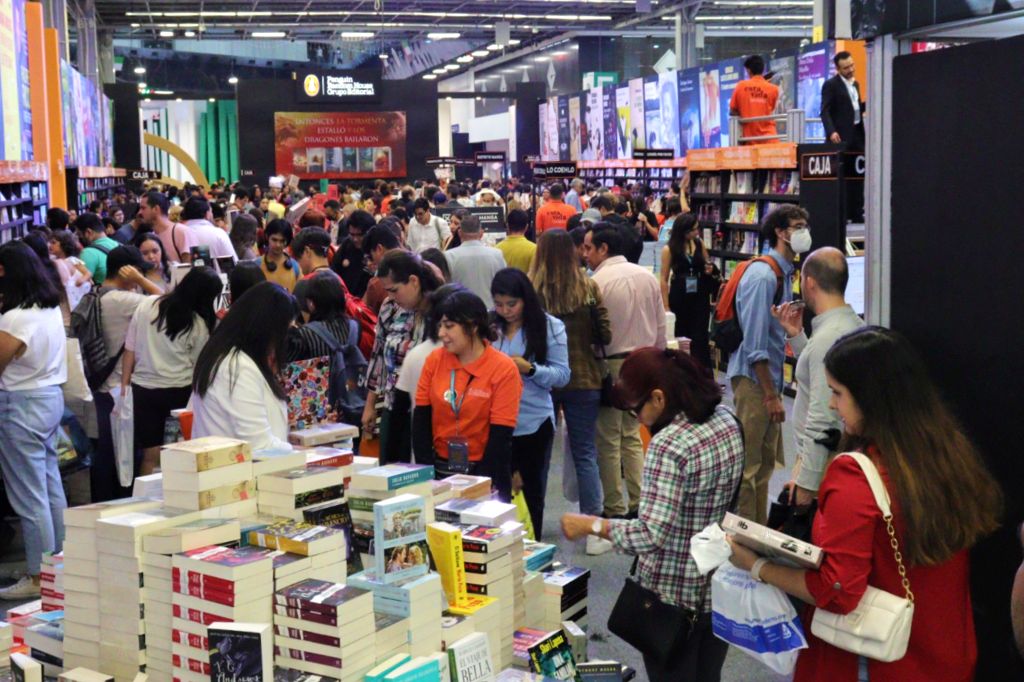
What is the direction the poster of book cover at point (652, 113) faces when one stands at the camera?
facing the viewer and to the left of the viewer

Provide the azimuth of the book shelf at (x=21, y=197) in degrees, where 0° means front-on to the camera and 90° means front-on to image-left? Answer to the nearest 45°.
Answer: approximately 315°

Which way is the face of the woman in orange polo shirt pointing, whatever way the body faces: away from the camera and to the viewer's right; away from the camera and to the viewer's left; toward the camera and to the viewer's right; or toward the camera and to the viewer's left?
toward the camera and to the viewer's left

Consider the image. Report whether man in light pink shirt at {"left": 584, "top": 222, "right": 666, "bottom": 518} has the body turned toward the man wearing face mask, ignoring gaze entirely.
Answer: no

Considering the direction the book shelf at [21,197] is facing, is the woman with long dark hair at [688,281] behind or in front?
in front

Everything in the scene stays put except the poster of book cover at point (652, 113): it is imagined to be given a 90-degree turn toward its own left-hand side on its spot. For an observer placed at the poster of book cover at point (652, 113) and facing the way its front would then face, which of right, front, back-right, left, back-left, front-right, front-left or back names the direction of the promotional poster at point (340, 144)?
back

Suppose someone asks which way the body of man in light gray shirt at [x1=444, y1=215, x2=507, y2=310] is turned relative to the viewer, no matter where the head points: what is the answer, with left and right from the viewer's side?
facing away from the viewer

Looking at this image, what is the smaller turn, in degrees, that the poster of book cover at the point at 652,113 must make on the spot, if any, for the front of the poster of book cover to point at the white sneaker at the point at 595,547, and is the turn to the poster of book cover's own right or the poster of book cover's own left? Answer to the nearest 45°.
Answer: approximately 45° to the poster of book cover's own left

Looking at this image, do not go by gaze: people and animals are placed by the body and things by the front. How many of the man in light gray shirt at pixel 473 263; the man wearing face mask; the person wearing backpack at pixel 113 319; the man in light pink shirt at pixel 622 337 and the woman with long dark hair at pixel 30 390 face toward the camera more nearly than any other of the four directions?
0

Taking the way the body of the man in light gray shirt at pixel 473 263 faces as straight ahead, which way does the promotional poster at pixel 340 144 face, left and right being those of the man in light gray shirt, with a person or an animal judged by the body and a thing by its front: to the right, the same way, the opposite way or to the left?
the opposite way

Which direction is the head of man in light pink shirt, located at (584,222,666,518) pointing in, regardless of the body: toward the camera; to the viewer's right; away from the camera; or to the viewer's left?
to the viewer's left

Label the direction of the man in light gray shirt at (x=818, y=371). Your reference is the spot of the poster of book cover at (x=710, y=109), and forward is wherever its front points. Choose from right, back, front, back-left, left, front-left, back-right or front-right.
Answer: front-left

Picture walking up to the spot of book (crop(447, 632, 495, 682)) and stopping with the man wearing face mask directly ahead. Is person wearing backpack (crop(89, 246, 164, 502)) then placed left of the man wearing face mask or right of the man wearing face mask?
left

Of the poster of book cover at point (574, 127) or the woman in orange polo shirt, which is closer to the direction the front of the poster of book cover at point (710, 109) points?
the woman in orange polo shirt

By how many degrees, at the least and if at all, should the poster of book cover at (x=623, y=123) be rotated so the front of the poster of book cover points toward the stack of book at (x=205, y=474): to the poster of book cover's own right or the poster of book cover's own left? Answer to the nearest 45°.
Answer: approximately 45° to the poster of book cover's own left

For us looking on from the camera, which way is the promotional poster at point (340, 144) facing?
facing the viewer

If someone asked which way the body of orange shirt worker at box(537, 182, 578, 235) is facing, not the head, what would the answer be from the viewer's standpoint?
away from the camera

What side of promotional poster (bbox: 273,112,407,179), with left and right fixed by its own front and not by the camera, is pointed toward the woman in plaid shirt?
front
